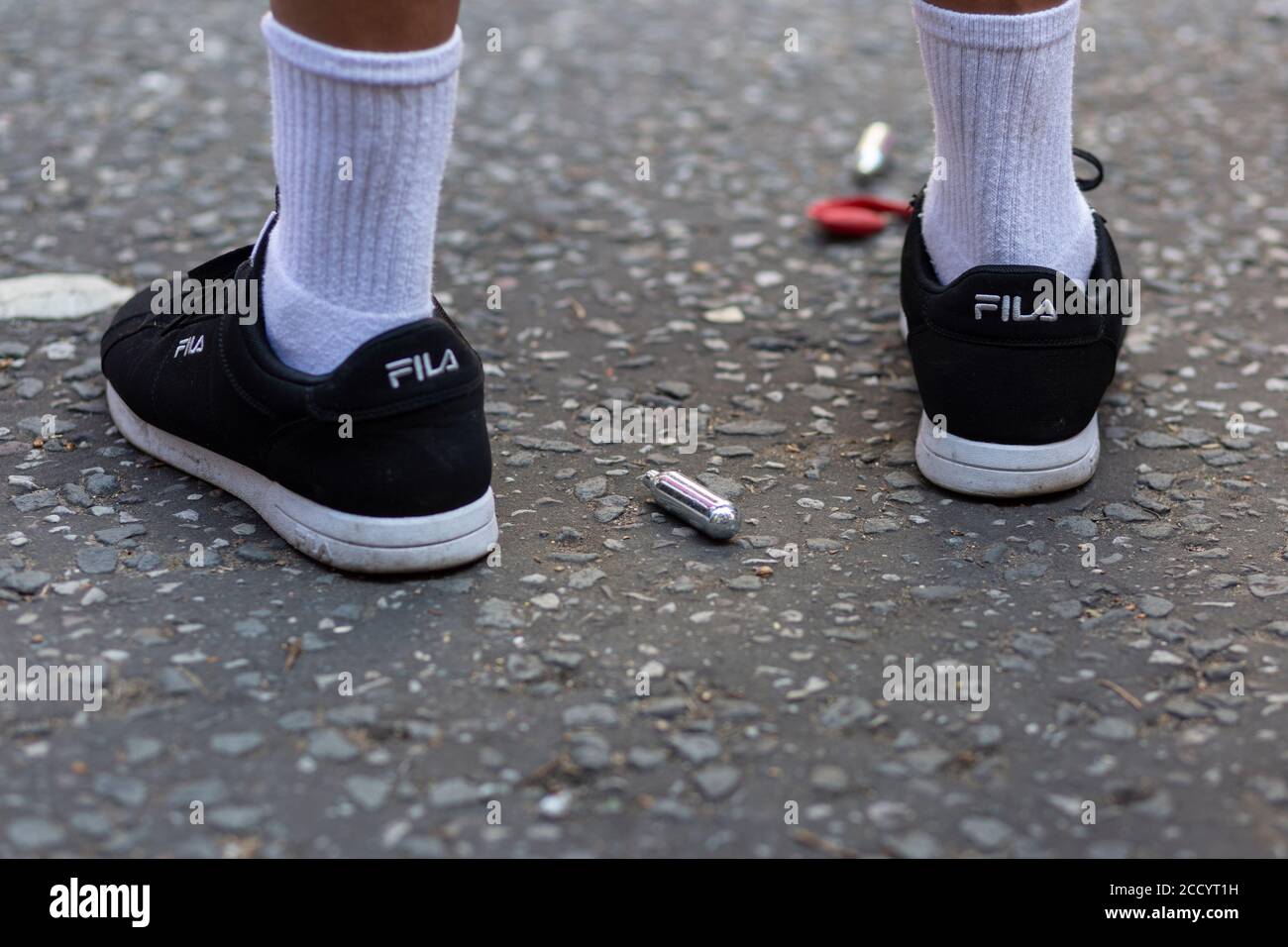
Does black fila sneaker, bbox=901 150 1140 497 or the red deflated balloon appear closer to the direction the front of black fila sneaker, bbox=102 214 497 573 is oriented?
the red deflated balloon

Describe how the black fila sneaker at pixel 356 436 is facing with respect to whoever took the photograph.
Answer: facing away from the viewer and to the left of the viewer

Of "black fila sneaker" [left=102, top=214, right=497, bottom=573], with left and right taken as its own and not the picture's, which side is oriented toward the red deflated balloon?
right

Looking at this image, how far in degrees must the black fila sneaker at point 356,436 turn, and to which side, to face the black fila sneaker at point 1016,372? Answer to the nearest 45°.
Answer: approximately 135° to its right

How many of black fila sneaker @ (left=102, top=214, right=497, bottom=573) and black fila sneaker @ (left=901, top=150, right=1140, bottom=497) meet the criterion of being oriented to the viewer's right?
0

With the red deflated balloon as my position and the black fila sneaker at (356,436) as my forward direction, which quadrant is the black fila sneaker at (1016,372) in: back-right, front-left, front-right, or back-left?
front-left

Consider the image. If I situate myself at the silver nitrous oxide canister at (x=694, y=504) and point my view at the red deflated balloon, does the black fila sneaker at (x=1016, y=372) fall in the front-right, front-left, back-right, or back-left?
front-right

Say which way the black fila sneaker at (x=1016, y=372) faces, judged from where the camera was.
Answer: facing away from the viewer

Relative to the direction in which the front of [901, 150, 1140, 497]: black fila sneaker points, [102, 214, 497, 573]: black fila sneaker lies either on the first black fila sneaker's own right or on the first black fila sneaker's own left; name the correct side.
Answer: on the first black fila sneaker's own left
